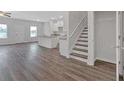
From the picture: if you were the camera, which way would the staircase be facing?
facing the viewer and to the left of the viewer

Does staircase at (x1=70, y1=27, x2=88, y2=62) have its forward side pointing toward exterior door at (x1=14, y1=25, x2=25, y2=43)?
no
